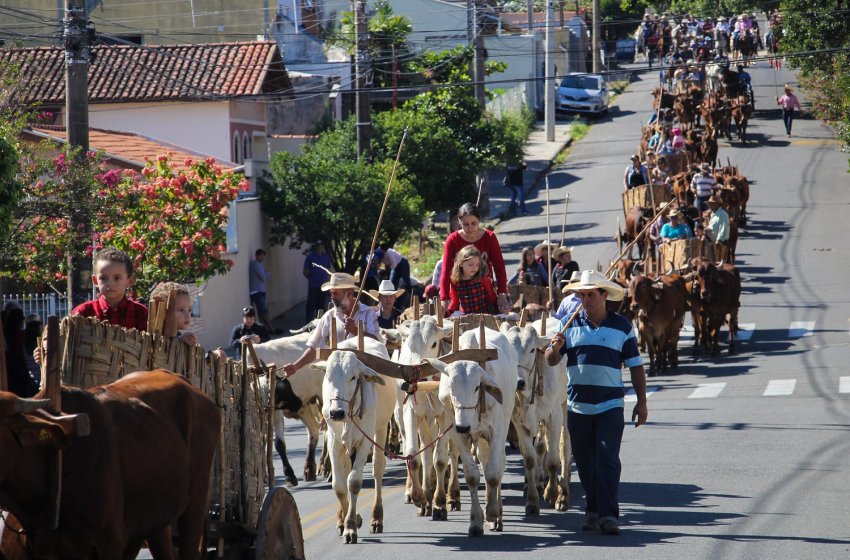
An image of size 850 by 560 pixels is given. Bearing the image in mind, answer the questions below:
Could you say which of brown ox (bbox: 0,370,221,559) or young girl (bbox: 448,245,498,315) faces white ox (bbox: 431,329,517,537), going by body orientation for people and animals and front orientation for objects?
the young girl

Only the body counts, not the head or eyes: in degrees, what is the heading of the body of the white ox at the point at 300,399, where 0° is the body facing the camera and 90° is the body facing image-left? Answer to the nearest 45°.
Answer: approximately 45°

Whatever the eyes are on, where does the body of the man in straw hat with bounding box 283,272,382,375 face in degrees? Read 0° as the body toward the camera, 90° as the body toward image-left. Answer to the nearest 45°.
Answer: approximately 45°

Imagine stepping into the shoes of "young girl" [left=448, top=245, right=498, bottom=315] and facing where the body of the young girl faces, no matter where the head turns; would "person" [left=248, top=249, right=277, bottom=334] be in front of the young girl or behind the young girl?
behind

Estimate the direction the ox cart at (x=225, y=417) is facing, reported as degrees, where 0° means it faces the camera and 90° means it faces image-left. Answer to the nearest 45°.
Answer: approximately 45°

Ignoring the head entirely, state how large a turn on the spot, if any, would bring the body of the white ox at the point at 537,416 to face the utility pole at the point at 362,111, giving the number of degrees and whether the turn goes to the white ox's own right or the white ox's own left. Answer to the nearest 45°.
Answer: approximately 180°

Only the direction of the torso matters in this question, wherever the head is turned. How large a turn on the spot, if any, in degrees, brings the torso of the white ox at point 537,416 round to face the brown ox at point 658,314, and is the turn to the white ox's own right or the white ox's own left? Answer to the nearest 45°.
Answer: approximately 180°

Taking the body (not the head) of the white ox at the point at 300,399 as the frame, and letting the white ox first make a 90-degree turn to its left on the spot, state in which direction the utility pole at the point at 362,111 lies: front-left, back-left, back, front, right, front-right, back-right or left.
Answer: back-left

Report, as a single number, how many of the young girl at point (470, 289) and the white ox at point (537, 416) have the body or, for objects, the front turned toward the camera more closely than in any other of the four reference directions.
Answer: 2

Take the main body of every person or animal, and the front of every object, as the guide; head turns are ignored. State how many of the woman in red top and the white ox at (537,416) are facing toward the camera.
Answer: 2

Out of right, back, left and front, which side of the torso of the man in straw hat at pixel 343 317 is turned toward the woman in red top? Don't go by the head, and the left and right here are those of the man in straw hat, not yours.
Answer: back

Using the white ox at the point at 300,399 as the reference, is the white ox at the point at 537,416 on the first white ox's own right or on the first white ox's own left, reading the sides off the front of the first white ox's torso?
on the first white ox's own left
